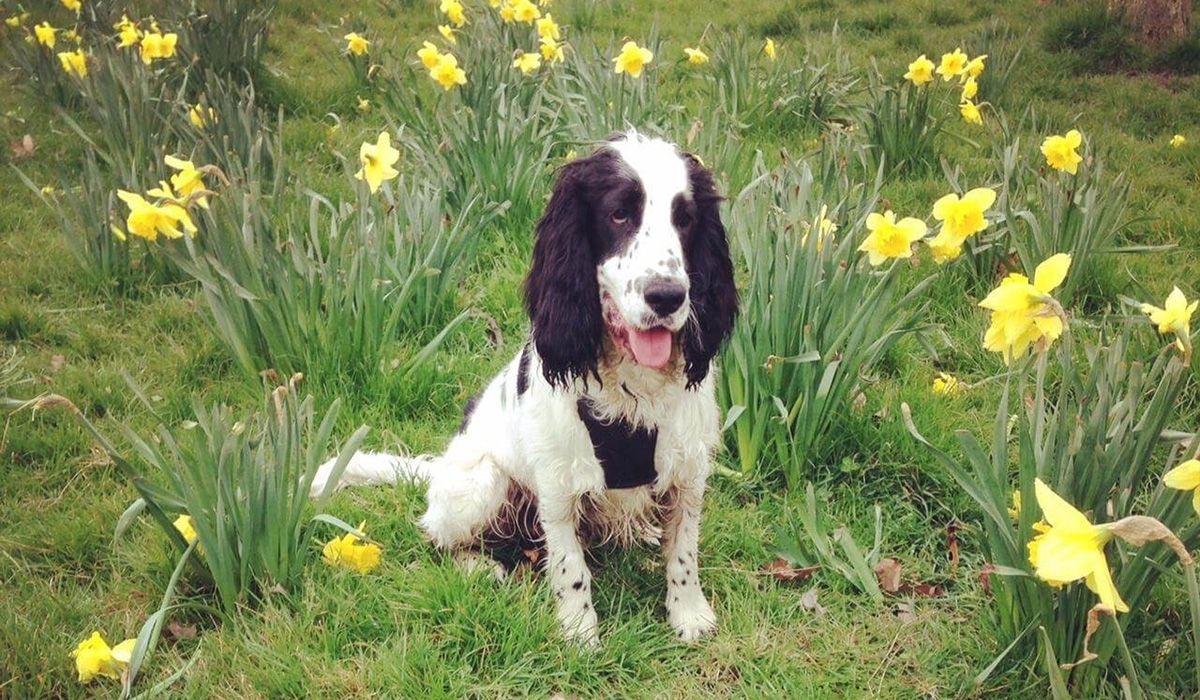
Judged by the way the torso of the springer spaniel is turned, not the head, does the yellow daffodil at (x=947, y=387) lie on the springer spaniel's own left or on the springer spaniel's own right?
on the springer spaniel's own left

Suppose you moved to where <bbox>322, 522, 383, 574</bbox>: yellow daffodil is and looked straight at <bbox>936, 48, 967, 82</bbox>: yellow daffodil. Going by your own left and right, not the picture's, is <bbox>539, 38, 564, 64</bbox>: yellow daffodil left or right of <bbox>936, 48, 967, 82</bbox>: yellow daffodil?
left

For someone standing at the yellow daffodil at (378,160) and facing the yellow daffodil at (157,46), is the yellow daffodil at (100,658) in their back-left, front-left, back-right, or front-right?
back-left

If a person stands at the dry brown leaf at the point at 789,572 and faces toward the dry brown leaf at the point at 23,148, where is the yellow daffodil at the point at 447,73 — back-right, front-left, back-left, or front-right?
front-right

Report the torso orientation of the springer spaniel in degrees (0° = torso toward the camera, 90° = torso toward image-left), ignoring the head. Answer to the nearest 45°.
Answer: approximately 315°

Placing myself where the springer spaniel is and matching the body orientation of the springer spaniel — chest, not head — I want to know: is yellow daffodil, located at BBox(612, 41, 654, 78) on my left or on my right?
on my left

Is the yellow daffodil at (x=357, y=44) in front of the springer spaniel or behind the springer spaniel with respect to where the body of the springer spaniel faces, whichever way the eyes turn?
behind

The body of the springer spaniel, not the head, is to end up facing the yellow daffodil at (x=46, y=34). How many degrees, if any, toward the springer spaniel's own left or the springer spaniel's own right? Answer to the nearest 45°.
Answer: approximately 180°

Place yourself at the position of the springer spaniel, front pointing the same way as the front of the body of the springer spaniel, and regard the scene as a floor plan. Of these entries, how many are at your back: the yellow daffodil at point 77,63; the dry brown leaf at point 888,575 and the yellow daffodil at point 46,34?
2

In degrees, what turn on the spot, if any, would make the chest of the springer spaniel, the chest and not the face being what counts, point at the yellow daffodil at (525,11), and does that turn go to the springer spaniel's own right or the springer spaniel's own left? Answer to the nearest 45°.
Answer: approximately 135° to the springer spaniel's own left

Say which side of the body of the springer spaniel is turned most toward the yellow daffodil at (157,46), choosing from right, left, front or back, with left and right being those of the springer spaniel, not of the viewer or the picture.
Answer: back

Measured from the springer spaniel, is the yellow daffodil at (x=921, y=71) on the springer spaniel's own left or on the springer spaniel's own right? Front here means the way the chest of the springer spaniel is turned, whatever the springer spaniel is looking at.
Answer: on the springer spaniel's own left

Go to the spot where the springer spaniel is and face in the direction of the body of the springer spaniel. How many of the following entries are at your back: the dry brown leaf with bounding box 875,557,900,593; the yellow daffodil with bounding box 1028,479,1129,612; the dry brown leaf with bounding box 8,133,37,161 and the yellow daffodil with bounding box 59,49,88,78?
2

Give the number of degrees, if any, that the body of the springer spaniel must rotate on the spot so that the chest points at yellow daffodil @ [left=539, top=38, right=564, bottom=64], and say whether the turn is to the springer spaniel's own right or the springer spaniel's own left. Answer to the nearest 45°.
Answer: approximately 135° to the springer spaniel's own left
